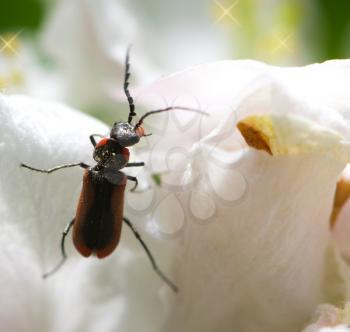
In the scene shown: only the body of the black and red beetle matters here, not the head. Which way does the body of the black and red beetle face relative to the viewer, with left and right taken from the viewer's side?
facing away from the viewer
